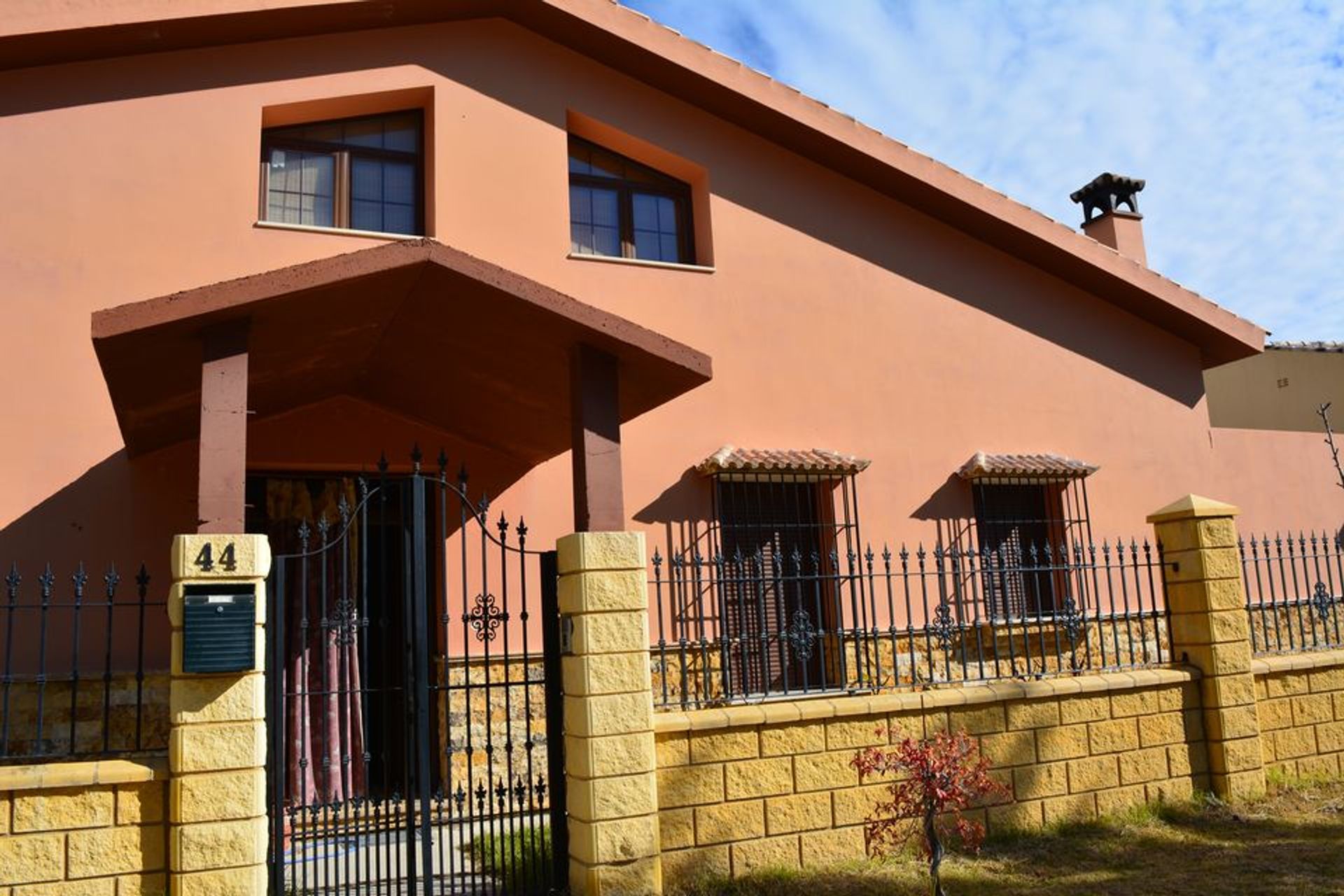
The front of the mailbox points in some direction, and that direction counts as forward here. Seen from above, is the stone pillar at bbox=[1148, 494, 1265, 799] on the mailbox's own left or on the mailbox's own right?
on the mailbox's own left

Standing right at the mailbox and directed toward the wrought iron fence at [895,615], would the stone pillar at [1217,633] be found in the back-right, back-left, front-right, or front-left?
front-right

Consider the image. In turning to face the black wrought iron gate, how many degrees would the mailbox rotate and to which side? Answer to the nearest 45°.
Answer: approximately 135° to its left

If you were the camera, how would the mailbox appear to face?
facing the viewer

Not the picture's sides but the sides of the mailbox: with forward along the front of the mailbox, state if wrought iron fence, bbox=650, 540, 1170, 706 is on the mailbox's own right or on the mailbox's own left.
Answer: on the mailbox's own left

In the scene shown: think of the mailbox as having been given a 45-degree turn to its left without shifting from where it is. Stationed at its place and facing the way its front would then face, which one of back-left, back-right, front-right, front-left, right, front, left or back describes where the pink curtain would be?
back-left

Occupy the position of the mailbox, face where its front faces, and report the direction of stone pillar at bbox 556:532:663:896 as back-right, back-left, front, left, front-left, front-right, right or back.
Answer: left
